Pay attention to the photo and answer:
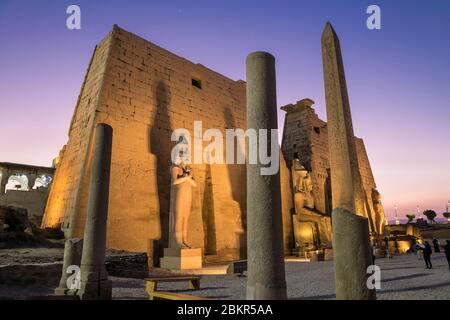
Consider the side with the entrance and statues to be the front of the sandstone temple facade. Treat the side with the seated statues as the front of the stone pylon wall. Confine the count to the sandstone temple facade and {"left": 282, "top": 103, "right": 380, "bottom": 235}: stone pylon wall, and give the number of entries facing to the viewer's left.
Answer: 0

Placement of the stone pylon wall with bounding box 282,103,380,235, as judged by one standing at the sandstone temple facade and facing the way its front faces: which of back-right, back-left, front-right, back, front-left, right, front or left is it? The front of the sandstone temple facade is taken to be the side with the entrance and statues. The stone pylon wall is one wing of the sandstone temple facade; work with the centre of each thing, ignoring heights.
left

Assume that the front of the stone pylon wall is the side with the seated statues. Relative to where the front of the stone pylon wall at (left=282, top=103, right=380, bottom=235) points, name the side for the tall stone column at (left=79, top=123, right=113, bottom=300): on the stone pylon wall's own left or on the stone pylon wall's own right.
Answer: on the stone pylon wall's own right

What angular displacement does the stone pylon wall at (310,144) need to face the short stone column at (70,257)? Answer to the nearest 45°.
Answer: approximately 45° to its right

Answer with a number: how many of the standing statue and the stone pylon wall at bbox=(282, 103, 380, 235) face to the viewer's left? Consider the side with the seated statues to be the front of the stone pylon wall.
0

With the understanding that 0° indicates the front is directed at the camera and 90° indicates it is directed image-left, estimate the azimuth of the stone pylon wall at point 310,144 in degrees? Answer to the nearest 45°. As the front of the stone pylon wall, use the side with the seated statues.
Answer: approximately 315°

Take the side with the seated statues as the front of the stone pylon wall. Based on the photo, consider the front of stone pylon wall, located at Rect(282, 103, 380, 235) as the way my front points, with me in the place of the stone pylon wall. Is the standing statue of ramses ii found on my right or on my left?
on my right

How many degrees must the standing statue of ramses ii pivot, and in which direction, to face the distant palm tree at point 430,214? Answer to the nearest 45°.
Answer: approximately 90° to its left

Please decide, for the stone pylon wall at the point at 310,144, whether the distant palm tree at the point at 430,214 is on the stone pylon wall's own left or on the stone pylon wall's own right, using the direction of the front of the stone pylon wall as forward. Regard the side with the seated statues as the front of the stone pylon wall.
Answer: on the stone pylon wall's own left

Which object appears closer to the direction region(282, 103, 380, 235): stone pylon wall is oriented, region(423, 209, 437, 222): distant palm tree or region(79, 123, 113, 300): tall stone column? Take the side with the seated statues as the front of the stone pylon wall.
the tall stone column
